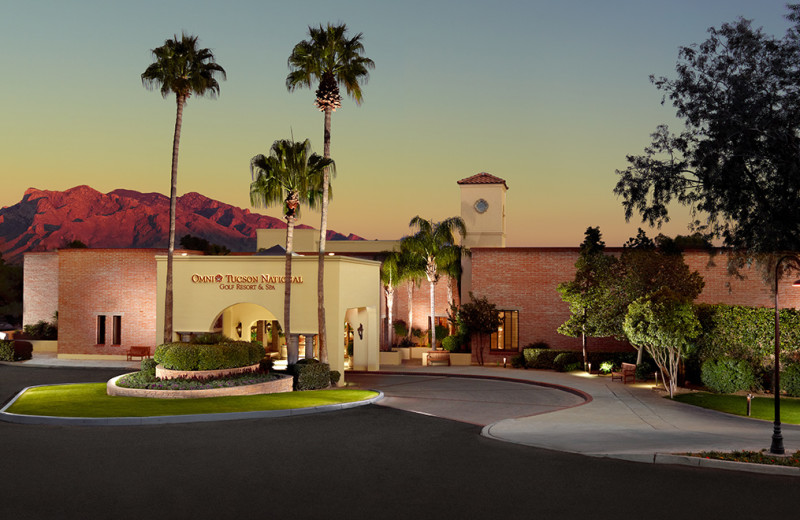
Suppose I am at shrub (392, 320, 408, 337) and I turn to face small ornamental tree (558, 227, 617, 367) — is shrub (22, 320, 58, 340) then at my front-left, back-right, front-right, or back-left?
back-right

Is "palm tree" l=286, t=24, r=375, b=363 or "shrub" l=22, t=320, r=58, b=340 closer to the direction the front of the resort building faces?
the palm tree

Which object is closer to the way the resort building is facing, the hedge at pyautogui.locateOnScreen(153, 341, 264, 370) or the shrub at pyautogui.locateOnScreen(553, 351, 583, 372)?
the hedge

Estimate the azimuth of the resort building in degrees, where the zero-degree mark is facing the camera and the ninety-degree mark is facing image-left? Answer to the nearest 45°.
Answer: approximately 0°

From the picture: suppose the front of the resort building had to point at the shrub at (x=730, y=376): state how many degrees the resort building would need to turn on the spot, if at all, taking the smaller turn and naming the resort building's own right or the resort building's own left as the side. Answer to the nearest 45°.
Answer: approximately 45° to the resort building's own left

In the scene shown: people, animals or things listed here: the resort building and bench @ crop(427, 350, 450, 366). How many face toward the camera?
2

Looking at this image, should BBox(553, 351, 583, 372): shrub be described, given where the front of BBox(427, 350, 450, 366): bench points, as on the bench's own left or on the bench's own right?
on the bench's own left
